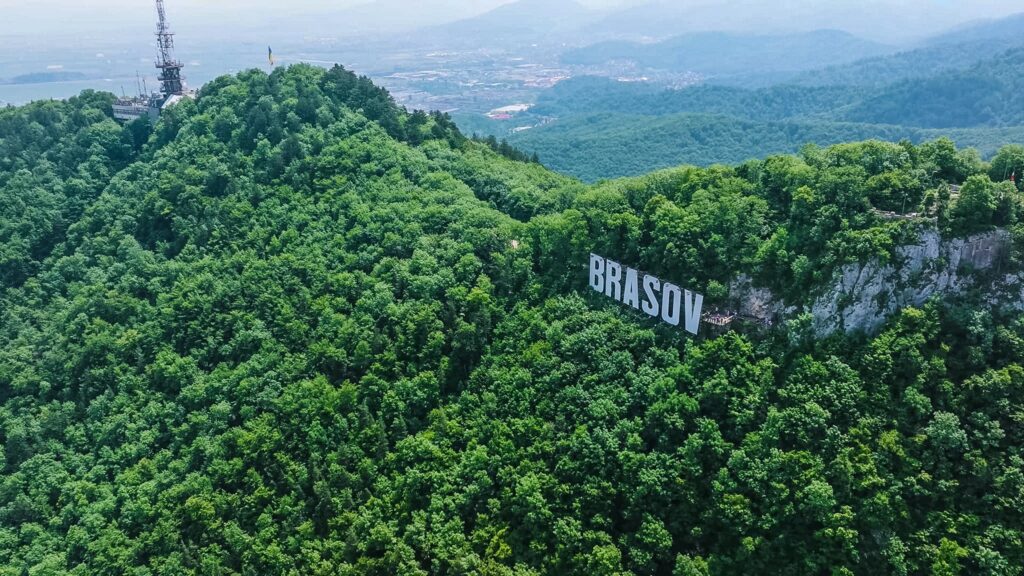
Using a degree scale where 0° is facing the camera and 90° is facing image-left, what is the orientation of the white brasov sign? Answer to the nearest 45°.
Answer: approximately 45°
